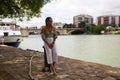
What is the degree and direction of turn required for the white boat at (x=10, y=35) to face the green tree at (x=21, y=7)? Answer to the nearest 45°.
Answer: approximately 45° to its right

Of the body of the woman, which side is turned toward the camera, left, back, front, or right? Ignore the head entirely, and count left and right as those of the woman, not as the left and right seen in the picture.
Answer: front
